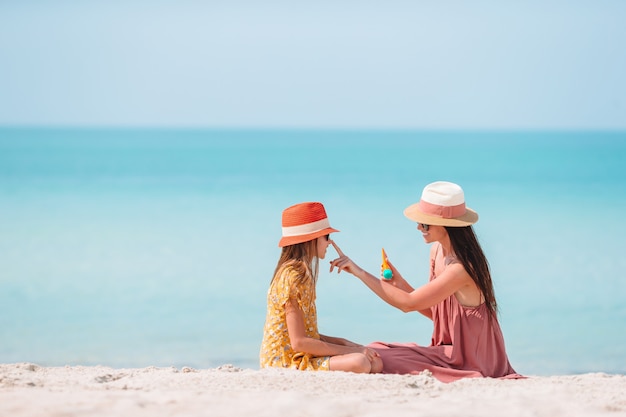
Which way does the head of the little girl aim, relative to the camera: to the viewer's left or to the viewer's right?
to the viewer's right

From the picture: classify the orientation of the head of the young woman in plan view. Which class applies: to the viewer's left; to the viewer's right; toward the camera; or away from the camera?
to the viewer's left

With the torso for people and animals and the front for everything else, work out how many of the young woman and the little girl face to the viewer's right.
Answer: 1

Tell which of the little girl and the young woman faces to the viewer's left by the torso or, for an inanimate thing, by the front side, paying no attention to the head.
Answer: the young woman

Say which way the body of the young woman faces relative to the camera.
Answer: to the viewer's left

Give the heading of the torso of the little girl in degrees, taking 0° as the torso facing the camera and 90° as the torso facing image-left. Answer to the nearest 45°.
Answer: approximately 270°

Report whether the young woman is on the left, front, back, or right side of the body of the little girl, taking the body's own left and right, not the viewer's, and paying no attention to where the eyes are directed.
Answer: front

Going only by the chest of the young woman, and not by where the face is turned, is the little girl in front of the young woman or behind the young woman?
in front

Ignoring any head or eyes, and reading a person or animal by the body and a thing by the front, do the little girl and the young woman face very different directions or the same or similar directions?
very different directions
